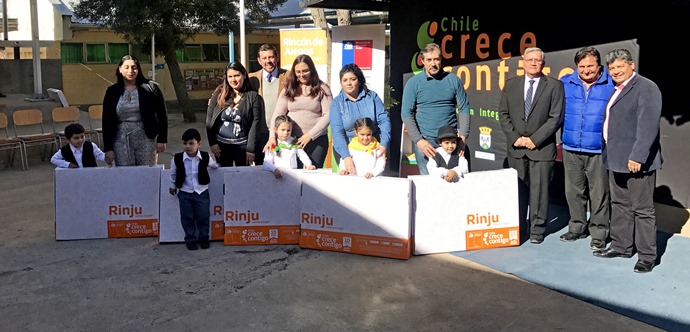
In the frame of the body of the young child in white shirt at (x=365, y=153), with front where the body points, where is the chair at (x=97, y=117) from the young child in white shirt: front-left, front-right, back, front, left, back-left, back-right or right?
back-right

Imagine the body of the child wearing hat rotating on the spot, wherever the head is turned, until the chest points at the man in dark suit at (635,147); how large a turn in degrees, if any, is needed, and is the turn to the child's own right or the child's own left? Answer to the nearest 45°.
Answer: approximately 90° to the child's own left

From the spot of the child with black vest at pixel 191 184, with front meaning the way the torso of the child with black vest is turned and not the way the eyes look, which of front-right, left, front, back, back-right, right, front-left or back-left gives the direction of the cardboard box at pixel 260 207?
left

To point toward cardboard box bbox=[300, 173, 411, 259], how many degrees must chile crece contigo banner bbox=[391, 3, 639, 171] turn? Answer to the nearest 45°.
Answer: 0° — it already faces it

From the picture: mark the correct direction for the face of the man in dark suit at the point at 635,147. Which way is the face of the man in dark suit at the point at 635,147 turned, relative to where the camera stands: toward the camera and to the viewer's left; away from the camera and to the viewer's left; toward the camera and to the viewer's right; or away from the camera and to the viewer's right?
toward the camera and to the viewer's left

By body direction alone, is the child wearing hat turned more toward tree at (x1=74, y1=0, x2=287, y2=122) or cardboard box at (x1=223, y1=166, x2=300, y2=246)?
the cardboard box

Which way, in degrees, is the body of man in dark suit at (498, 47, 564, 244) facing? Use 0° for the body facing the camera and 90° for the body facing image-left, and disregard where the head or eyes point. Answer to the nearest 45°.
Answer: approximately 0°

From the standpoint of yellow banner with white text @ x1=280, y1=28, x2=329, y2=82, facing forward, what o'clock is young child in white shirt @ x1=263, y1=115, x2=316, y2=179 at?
The young child in white shirt is roughly at 12 o'clock from the yellow banner with white text.

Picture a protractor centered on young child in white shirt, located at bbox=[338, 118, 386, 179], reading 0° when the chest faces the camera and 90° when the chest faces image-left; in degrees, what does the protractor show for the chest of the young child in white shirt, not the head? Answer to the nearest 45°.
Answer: approximately 0°

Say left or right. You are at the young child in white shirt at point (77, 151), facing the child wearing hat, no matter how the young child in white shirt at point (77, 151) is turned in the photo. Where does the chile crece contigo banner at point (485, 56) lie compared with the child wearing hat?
left

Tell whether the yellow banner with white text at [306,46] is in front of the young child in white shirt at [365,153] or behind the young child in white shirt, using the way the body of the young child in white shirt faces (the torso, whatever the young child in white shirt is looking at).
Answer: behind
